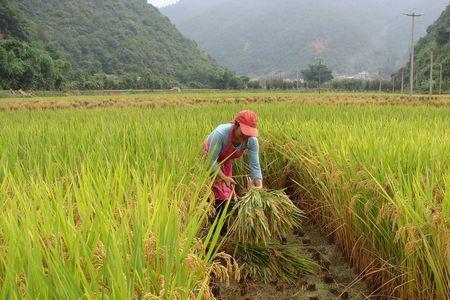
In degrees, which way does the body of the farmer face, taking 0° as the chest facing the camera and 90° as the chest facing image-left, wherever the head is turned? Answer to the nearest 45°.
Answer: approximately 315°

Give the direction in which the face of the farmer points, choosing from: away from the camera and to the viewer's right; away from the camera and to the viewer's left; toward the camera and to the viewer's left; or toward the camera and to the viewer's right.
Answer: toward the camera and to the viewer's right
